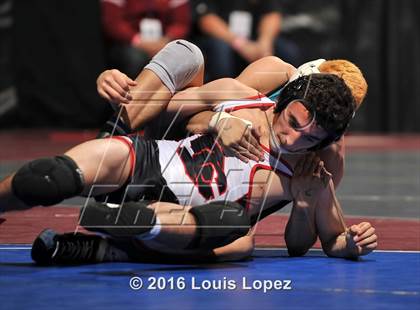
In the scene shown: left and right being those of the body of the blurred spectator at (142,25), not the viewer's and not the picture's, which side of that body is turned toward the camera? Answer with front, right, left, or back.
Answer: front

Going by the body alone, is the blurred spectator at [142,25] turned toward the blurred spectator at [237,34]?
no
